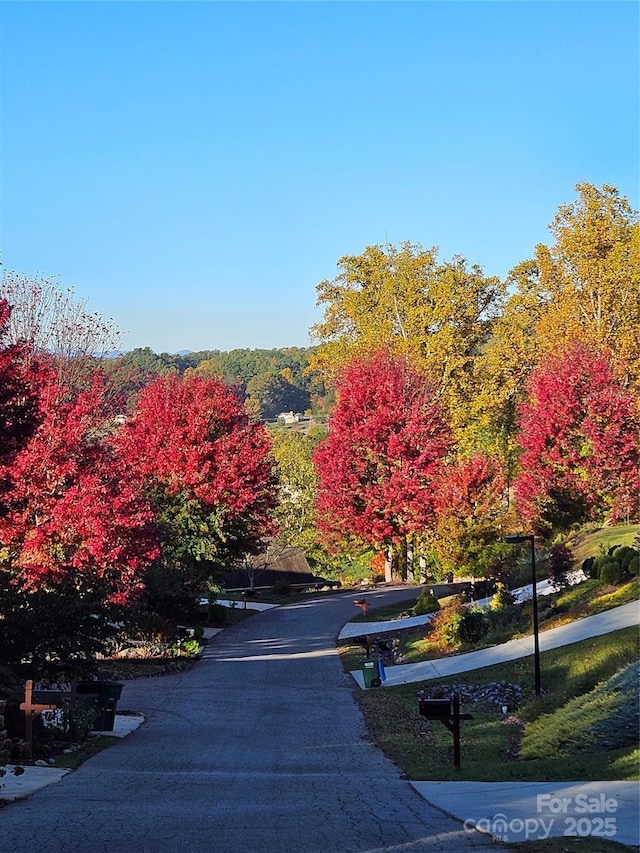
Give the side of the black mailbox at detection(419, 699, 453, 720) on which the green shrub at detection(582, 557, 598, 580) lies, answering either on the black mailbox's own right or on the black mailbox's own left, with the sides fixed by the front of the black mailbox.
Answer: on the black mailbox's own right

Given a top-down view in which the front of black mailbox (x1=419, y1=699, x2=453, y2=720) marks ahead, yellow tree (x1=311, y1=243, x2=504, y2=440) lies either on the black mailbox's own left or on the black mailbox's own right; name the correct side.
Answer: on the black mailbox's own right

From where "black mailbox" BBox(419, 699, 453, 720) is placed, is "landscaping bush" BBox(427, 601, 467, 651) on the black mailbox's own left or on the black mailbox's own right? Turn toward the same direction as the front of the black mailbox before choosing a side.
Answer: on the black mailbox's own right

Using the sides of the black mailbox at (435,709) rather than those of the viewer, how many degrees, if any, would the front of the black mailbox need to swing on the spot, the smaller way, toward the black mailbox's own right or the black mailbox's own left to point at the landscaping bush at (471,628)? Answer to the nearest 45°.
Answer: approximately 90° to the black mailbox's own right

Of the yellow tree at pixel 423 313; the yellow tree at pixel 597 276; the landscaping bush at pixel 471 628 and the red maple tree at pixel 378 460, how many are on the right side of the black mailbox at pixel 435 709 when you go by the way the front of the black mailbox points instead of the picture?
4

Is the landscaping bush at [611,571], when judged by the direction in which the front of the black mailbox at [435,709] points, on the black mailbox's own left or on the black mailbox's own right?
on the black mailbox's own right

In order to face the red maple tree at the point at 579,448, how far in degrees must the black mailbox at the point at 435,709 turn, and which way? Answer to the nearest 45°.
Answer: approximately 90° to its right

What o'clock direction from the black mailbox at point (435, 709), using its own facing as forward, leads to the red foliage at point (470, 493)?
The red foliage is roughly at 3 o'clock from the black mailbox.

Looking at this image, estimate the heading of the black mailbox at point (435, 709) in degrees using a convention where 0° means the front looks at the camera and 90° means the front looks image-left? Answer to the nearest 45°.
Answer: approximately 90°

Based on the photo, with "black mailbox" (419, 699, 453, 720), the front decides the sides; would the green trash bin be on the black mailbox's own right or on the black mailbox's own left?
on the black mailbox's own right

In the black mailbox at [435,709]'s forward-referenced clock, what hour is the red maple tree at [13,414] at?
The red maple tree is roughly at 12 o'clock from the black mailbox.
